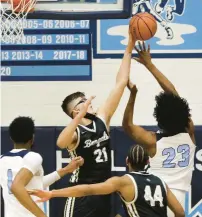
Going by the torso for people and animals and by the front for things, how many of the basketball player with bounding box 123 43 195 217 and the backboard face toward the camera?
1

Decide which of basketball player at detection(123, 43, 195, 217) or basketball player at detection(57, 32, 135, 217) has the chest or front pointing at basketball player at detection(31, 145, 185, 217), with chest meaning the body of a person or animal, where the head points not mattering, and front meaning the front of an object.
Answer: basketball player at detection(57, 32, 135, 217)

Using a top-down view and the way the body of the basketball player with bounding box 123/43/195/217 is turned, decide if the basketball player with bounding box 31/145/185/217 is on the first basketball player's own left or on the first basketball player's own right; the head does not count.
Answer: on the first basketball player's own left

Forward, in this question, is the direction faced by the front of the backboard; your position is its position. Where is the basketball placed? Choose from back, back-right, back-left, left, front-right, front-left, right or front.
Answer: front-left

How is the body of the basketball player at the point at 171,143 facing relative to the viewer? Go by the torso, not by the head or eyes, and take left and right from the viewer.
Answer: facing away from the viewer and to the left of the viewer

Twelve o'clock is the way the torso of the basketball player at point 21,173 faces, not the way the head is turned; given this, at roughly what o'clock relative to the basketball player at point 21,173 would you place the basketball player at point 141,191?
the basketball player at point 141,191 is roughly at 2 o'clock from the basketball player at point 21,173.

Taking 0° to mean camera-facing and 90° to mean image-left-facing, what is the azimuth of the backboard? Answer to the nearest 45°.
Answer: approximately 0°

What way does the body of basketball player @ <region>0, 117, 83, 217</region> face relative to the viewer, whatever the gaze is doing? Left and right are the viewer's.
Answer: facing away from the viewer and to the right of the viewer

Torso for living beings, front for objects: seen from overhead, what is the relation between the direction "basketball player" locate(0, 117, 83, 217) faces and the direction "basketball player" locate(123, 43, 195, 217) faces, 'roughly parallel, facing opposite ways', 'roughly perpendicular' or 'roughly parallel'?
roughly perpendicular

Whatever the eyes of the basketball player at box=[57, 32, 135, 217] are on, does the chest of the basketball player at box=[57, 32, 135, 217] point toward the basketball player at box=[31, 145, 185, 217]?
yes

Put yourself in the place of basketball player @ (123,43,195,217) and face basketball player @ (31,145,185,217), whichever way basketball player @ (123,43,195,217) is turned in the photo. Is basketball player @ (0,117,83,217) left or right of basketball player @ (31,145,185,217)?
right

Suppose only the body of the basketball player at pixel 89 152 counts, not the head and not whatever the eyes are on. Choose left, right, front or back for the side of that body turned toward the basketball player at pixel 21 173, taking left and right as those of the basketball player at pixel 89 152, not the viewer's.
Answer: right
